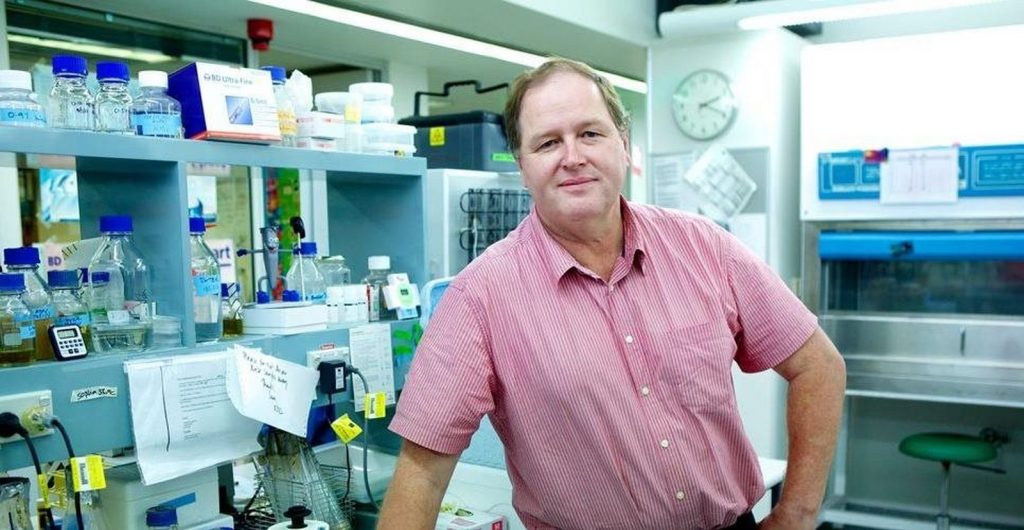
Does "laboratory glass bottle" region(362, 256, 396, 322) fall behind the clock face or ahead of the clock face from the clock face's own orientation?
ahead

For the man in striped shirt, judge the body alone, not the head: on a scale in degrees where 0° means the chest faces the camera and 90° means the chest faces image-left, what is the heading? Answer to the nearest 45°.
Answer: approximately 0°

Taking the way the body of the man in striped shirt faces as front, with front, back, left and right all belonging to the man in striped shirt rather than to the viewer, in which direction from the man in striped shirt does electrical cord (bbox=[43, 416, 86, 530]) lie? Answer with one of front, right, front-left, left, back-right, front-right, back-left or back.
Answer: right

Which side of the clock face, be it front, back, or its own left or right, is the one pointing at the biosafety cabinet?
left

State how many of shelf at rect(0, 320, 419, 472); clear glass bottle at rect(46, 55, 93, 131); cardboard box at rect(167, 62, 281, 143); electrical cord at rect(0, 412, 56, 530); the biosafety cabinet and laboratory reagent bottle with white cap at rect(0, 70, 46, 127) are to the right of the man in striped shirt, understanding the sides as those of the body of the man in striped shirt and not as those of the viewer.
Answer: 5

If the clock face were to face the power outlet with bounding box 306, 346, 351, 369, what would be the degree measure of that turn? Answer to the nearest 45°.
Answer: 0° — it already faces it

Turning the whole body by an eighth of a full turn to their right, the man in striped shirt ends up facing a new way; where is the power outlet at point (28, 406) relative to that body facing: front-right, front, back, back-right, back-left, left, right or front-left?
front-right

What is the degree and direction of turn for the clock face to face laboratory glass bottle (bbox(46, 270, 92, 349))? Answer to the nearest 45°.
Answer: approximately 45° to its right

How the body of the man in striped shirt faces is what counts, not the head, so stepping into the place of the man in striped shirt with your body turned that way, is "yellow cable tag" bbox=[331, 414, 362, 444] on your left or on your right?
on your right

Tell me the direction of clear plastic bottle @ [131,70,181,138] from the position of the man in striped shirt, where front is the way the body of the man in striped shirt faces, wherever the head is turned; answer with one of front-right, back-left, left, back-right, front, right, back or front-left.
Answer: right

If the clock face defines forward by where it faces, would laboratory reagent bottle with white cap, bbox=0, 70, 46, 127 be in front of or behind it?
in front

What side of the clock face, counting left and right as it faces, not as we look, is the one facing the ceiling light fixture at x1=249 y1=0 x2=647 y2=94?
right

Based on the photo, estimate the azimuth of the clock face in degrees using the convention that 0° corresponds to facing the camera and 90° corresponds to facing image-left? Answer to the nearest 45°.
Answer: approximately 0°
